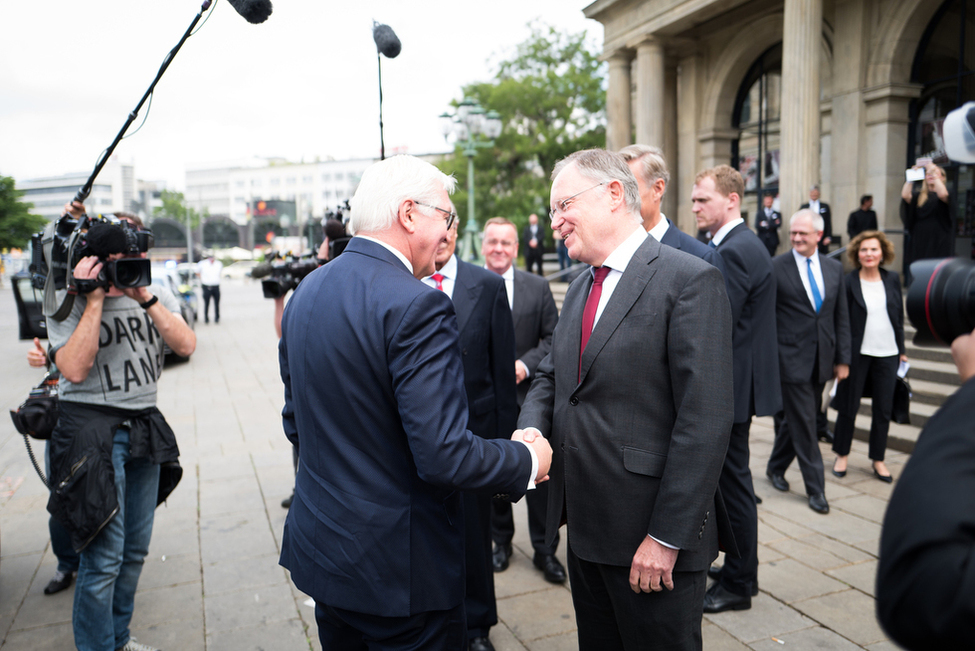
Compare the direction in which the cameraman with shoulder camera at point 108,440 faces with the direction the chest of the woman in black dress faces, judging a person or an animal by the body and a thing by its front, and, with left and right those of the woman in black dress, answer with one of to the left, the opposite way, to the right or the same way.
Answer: to the left

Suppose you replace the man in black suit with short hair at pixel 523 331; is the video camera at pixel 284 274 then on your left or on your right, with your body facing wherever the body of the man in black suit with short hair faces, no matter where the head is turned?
on your right

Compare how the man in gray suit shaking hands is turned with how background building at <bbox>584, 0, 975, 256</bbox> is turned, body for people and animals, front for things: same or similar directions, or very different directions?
same or similar directions

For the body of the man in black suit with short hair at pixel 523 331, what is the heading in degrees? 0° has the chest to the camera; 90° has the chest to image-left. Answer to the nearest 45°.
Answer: approximately 0°

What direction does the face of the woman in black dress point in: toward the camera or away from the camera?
toward the camera

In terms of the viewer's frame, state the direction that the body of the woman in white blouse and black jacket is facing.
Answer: toward the camera

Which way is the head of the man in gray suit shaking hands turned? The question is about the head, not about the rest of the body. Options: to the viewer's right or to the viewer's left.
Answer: to the viewer's left

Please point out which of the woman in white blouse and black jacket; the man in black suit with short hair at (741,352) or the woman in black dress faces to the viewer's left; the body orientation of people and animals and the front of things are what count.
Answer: the man in black suit with short hair

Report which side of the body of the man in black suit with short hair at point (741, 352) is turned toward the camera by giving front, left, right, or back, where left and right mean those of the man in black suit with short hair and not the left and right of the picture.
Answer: left

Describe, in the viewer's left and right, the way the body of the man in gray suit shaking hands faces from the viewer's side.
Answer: facing the viewer and to the left of the viewer
